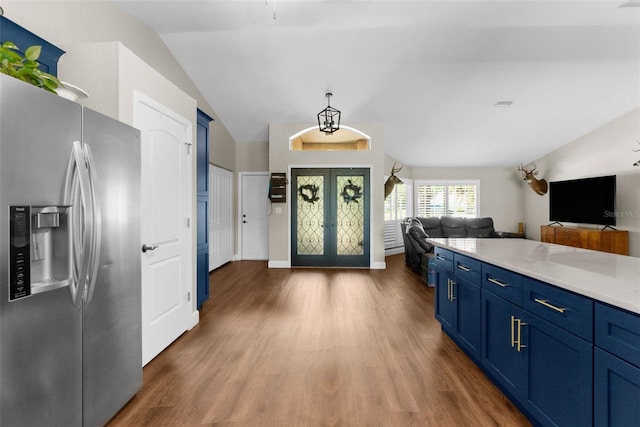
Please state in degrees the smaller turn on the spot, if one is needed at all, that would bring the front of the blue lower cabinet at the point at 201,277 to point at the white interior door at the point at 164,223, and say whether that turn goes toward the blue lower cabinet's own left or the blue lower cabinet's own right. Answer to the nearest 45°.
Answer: approximately 90° to the blue lower cabinet's own right

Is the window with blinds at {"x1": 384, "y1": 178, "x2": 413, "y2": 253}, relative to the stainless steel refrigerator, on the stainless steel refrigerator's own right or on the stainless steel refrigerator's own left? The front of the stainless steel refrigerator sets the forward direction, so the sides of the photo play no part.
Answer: on the stainless steel refrigerator's own left

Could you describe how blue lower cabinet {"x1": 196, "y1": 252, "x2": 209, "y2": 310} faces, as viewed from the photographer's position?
facing to the right of the viewer

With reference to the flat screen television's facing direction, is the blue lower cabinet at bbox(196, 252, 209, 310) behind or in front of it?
in front

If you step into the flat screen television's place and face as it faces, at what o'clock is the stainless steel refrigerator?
The stainless steel refrigerator is roughly at 11 o'clock from the flat screen television.

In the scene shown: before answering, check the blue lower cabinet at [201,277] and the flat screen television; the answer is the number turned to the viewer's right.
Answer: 1

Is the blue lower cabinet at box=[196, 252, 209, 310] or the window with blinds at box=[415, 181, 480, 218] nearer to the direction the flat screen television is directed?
the blue lower cabinet

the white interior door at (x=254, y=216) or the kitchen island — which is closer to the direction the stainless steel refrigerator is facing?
the kitchen island

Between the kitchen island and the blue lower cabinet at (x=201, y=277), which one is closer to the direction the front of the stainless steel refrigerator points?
the kitchen island

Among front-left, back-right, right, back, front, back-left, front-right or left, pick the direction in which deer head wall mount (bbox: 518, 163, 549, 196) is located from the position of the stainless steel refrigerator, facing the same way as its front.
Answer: front-left

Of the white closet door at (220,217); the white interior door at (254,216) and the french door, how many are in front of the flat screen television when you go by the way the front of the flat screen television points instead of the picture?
3

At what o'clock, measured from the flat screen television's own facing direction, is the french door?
The french door is roughly at 12 o'clock from the flat screen television.

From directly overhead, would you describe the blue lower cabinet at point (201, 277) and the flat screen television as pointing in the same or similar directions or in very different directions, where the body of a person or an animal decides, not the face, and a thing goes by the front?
very different directions

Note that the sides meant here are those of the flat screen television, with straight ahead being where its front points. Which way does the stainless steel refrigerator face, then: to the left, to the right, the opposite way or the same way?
the opposite way

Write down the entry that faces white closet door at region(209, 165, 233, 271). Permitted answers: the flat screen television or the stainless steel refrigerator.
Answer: the flat screen television

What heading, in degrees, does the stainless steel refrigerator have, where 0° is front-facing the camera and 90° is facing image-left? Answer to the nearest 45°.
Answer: approximately 315°
